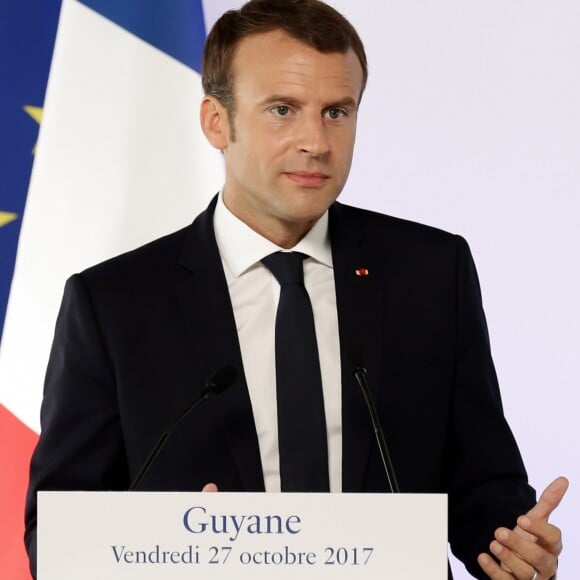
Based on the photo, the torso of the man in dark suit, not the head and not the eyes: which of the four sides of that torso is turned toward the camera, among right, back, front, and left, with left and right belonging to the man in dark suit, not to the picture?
front

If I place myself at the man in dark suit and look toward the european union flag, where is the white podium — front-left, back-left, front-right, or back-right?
back-left

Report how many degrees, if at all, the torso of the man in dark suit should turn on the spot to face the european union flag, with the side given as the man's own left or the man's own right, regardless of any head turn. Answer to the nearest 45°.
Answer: approximately 135° to the man's own right

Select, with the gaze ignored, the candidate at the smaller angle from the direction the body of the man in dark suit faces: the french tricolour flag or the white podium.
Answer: the white podium

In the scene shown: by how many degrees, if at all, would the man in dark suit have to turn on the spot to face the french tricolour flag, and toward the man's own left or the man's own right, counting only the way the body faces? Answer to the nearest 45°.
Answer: approximately 135° to the man's own right

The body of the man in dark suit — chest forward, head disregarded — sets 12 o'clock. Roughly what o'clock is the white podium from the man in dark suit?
The white podium is roughly at 12 o'clock from the man in dark suit.
